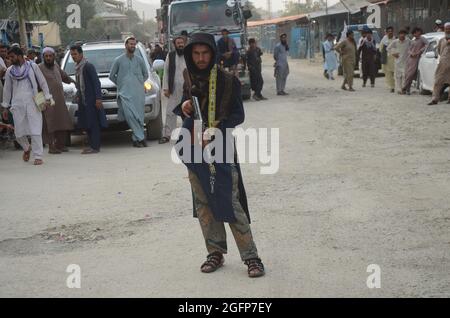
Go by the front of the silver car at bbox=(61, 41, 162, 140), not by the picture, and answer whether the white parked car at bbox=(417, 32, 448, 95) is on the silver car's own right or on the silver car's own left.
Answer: on the silver car's own left

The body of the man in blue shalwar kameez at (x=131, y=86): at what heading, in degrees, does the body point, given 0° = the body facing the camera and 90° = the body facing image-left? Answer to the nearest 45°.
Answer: approximately 0°

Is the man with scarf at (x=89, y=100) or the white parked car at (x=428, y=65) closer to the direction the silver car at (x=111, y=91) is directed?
the man with scarf

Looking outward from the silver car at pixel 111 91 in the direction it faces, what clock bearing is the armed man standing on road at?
The armed man standing on road is roughly at 12 o'clock from the silver car.

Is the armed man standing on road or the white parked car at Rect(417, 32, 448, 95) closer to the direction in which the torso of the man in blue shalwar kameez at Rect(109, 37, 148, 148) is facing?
the armed man standing on road

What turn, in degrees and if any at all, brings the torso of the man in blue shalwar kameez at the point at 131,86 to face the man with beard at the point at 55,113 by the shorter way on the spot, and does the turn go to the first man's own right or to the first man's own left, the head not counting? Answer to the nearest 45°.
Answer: approximately 90° to the first man's own right

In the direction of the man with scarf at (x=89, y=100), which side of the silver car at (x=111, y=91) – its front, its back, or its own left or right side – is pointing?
front

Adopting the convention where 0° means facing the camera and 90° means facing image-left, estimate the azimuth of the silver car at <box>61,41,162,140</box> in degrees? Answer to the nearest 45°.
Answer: approximately 0°

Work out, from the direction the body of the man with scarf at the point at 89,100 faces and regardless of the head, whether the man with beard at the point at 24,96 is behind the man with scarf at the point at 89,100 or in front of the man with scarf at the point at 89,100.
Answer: in front
